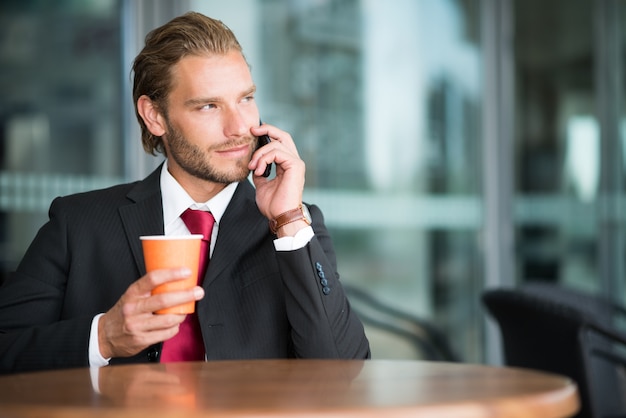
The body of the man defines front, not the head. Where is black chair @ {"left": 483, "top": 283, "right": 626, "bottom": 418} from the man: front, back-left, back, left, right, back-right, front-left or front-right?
back-left

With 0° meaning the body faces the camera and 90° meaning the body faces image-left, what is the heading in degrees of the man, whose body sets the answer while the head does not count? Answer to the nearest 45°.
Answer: approximately 0°

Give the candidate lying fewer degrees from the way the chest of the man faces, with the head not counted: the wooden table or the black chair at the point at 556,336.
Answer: the wooden table

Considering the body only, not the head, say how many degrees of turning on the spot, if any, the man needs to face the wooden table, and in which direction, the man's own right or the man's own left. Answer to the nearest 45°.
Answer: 0° — they already face it

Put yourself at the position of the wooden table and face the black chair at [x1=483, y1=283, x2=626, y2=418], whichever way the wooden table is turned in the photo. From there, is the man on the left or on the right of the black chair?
left
